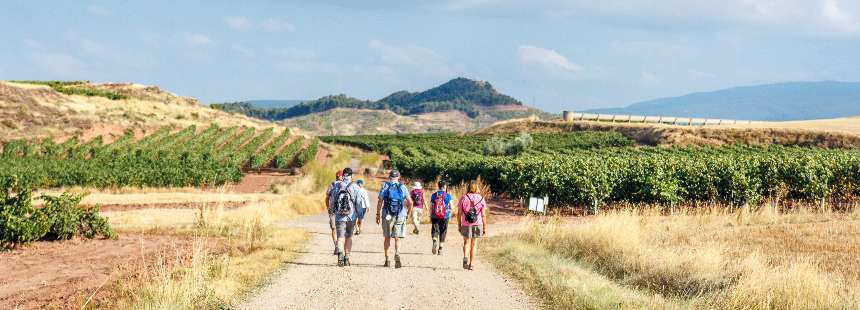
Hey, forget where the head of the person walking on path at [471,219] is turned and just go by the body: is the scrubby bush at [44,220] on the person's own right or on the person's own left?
on the person's own left

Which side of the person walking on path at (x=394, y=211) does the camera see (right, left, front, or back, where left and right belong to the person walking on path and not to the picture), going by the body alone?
back

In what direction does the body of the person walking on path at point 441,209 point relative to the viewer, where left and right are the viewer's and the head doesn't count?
facing away from the viewer

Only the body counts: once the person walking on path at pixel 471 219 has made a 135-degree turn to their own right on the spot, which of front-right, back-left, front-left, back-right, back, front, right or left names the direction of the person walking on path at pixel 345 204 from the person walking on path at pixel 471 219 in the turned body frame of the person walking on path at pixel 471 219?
back-right

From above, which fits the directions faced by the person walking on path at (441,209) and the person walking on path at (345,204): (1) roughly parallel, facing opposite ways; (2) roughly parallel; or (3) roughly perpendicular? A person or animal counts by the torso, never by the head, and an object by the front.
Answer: roughly parallel

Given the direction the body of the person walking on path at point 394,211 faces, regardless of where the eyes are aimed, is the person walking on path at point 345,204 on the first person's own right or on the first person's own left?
on the first person's own left

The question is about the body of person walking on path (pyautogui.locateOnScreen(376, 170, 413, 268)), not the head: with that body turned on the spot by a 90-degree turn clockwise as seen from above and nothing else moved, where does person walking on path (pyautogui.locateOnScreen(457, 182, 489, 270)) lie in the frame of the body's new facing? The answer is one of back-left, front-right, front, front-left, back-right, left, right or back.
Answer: front

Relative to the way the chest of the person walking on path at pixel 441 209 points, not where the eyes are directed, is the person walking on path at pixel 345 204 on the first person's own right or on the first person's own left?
on the first person's own left

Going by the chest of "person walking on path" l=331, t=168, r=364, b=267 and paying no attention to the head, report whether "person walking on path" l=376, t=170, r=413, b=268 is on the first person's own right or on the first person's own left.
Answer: on the first person's own right

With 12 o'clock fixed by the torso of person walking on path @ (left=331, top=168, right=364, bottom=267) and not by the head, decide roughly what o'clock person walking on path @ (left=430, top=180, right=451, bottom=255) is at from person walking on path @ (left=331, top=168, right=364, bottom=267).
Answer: person walking on path @ (left=430, top=180, right=451, bottom=255) is roughly at 2 o'clock from person walking on path @ (left=331, top=168, right=364, bottom=267).

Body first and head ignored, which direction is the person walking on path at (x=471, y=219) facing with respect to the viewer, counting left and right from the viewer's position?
facing away from the viewer

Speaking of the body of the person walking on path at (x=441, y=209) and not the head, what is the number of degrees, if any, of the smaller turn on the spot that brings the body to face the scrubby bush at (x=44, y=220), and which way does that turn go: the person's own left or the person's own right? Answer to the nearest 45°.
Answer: approximately 90° to the person's own left

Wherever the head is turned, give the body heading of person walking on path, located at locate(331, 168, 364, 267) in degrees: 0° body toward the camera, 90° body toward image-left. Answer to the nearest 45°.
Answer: approximately 180°

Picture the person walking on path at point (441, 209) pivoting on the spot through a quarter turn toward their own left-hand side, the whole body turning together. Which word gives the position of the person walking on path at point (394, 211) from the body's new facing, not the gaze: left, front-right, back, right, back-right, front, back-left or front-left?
front-left
